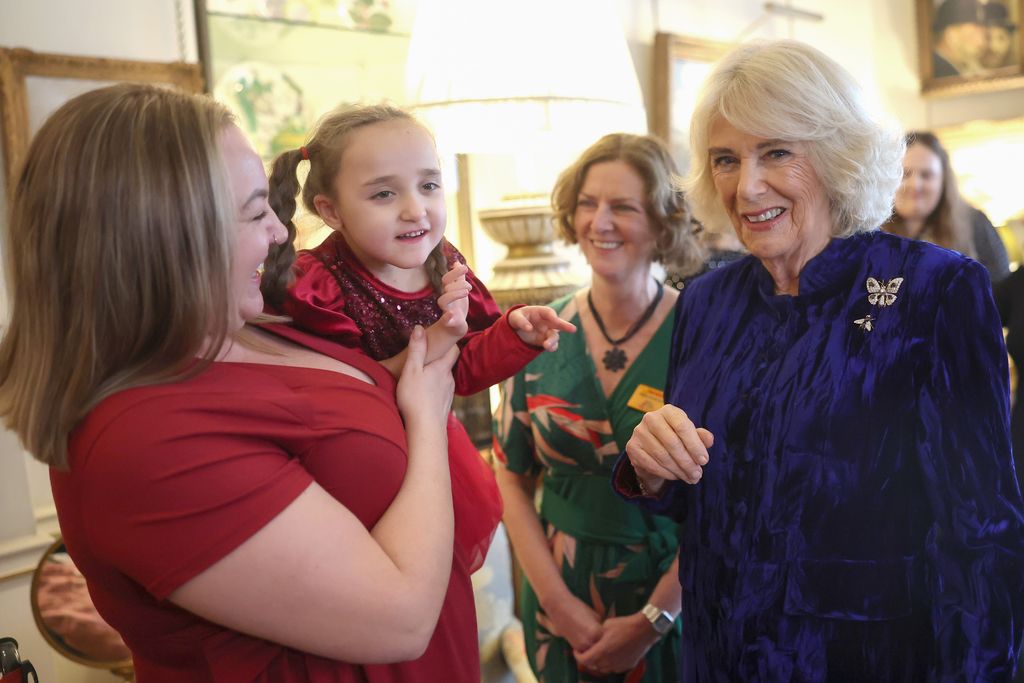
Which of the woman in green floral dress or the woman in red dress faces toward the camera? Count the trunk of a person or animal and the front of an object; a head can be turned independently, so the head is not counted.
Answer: the woman in green floral dress

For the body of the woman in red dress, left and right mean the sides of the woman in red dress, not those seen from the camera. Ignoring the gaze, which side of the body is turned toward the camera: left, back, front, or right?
right

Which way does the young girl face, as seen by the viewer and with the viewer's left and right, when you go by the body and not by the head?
facing the viewer and to the right of the viewer

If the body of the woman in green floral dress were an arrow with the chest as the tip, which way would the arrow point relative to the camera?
toward the camera

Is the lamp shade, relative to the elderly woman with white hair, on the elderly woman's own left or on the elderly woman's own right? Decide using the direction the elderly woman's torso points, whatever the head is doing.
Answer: on the elderly woman's own right

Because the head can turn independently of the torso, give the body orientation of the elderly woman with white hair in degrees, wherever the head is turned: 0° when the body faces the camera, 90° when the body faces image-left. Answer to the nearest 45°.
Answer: approximately 45°

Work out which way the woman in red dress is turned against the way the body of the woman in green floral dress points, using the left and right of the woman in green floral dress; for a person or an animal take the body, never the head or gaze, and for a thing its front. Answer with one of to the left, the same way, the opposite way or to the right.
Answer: to the left

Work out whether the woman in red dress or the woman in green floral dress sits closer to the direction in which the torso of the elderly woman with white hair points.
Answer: the woman in red dress

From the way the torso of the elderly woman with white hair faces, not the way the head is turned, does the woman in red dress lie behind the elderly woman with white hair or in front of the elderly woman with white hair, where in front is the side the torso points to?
in front

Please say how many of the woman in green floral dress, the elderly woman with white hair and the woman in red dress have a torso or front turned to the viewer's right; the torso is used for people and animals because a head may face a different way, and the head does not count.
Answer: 1

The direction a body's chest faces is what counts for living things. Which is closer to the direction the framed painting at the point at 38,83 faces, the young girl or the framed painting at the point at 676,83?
the young girl

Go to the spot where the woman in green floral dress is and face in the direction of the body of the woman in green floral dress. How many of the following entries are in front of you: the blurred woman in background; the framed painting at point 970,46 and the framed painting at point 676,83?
0

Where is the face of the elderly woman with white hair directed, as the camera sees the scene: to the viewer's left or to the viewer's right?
to the viewer's left

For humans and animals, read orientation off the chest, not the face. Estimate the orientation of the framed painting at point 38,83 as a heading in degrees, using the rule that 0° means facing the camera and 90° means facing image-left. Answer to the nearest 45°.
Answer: approximately 315°

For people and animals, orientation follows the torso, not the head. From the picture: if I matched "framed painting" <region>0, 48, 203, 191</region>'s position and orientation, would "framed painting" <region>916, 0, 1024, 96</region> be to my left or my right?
on my left

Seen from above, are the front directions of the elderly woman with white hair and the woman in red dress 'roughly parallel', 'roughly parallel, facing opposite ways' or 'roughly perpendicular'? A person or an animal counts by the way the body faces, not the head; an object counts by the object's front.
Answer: roughly parallel, facing opposite ways

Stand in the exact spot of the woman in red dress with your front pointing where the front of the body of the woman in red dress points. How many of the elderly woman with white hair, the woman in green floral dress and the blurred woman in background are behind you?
0

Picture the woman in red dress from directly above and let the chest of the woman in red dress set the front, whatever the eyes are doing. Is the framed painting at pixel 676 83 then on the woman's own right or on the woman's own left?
on the woman's own left
